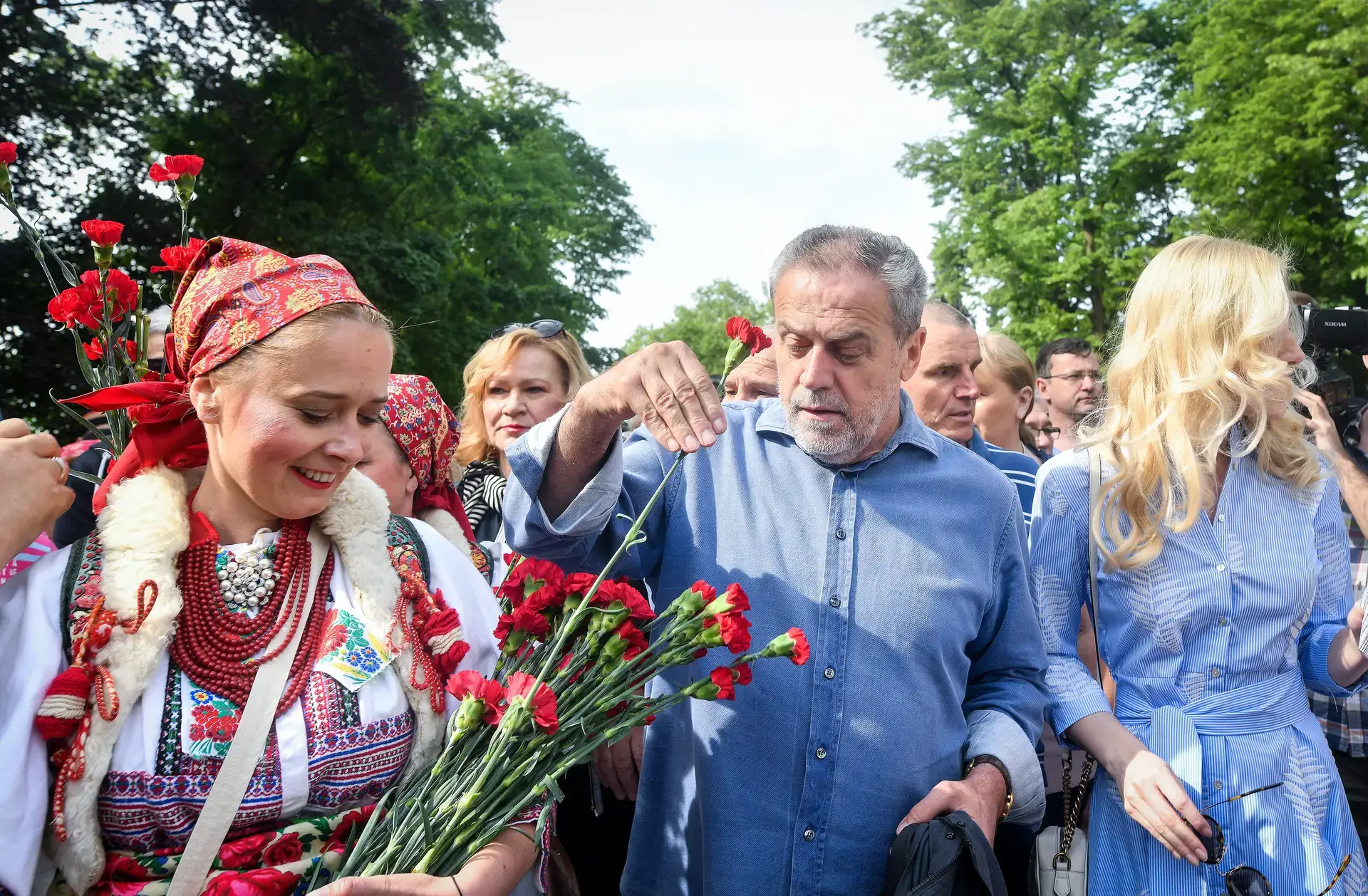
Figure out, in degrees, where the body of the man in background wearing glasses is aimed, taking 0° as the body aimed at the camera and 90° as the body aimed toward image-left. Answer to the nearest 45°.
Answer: approximately 315°

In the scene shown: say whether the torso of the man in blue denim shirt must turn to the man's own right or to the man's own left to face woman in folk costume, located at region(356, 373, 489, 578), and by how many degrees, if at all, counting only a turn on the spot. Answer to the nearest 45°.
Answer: approximately 135° to the man's own right

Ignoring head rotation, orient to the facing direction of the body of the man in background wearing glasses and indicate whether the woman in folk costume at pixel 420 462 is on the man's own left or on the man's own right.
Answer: on the man's own right

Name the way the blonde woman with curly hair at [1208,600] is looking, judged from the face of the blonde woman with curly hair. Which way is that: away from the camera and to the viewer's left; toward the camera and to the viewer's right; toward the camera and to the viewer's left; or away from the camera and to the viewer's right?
away from the camera and to the viewer's right

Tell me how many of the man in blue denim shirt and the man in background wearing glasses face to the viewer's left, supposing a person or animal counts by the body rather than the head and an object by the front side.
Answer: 0

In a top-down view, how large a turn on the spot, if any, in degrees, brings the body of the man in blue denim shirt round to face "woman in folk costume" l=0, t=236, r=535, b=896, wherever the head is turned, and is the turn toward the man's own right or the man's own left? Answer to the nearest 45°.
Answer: approximately 45° to the man's own right

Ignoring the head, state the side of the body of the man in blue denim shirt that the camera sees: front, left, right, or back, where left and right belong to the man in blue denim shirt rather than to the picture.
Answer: front

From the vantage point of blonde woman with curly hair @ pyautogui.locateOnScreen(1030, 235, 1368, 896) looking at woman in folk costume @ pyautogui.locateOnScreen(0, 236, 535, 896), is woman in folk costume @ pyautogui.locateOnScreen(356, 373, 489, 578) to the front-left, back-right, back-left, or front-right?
front-right

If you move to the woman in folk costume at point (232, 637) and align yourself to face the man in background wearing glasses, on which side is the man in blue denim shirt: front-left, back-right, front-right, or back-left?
front-right

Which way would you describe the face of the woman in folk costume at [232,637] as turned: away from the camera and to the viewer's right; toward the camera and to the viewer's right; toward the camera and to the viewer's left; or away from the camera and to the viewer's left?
toward the camera and to the viewer's right

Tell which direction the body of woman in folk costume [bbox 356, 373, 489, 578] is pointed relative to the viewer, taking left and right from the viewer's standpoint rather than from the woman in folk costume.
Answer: facing to the left of the viewer

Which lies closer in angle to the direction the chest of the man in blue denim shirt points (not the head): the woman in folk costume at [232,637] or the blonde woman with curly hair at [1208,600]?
the woman in folk costume

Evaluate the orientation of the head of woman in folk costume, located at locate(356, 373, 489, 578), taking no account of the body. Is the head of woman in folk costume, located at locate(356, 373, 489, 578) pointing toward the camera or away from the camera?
toward the camera
